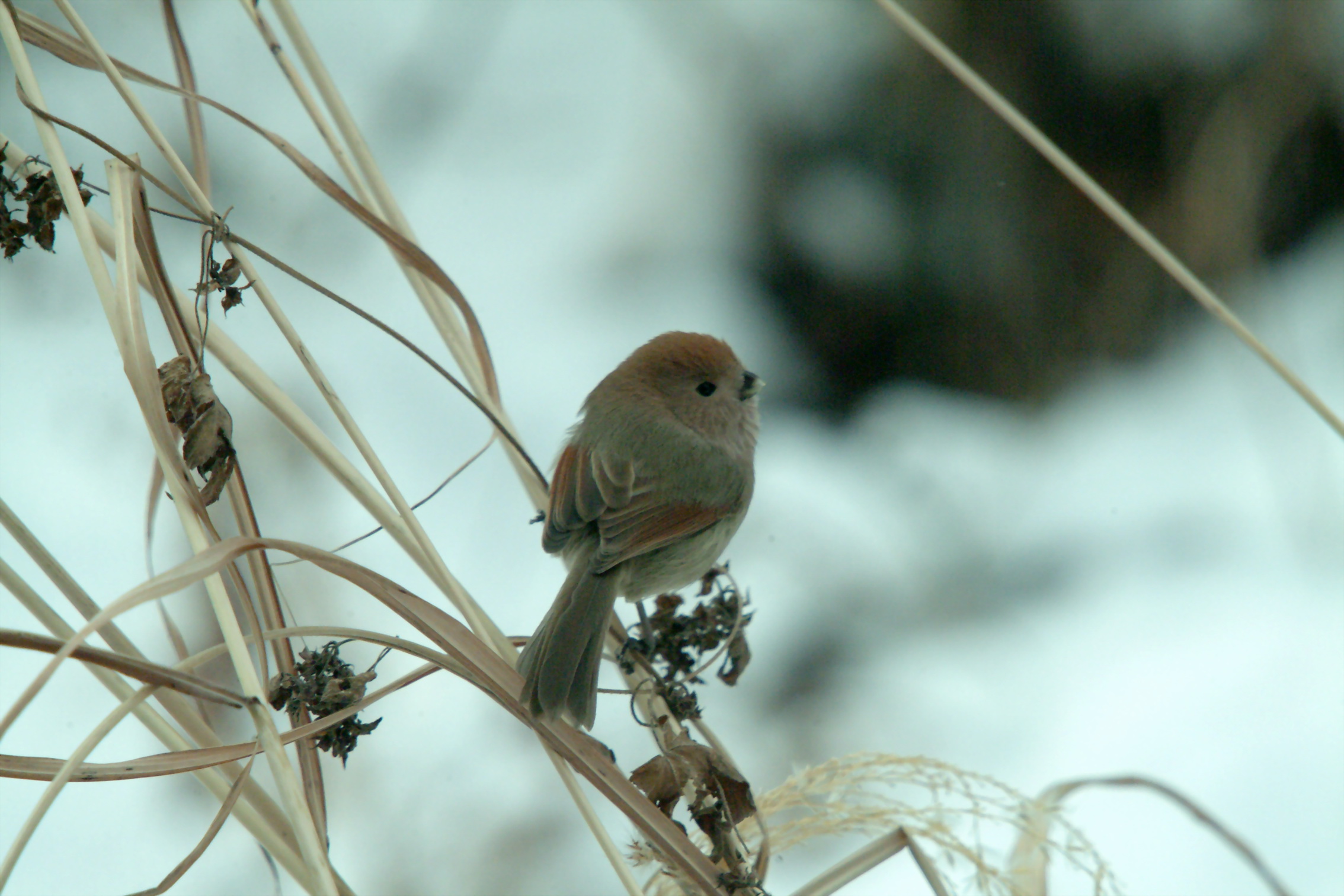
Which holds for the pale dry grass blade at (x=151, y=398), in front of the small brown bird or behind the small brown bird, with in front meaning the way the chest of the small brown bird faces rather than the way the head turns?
behind

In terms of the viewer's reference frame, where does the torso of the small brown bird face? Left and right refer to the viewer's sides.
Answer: facing away from the viewer and to the right of the viewer

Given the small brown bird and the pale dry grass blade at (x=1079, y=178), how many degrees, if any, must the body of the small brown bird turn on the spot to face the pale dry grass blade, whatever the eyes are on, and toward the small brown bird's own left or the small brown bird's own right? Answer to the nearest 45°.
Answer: approximately 90° to the small brown bird's own right

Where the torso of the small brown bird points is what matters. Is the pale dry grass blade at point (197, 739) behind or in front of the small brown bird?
behind
